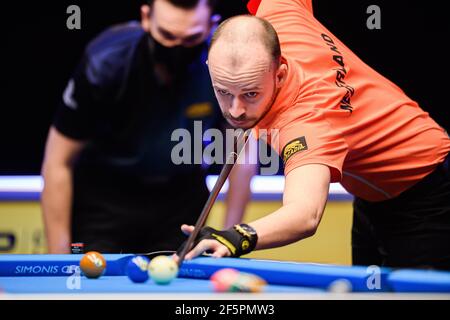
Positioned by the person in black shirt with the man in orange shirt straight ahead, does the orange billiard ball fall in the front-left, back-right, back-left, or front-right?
front-right

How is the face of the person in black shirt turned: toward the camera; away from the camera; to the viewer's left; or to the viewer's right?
toward the camera

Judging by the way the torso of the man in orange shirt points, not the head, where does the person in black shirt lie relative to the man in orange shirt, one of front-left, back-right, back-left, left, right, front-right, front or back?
right

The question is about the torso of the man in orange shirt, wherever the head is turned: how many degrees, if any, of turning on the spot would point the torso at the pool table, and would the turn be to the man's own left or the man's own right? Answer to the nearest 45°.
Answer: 0° — they already face it

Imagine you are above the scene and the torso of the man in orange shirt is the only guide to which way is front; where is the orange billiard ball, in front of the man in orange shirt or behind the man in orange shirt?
in front

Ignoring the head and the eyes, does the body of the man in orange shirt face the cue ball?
yes

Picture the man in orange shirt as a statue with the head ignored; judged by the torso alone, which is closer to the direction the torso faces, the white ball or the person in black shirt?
the white ball

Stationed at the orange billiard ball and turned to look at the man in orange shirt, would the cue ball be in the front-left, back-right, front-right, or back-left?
front-right
